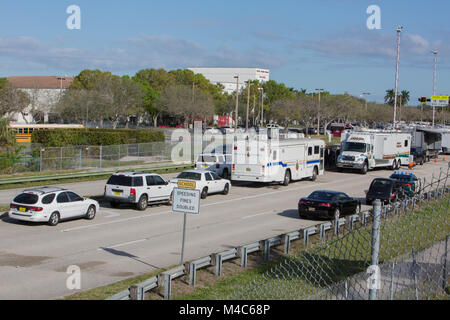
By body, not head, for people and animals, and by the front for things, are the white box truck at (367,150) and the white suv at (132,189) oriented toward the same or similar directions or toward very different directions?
very different directions

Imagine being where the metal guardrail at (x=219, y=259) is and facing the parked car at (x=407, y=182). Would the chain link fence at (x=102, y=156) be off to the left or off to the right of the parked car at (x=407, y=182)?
left

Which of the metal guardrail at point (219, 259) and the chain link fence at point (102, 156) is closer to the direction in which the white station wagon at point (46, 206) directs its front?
the chain link fence
